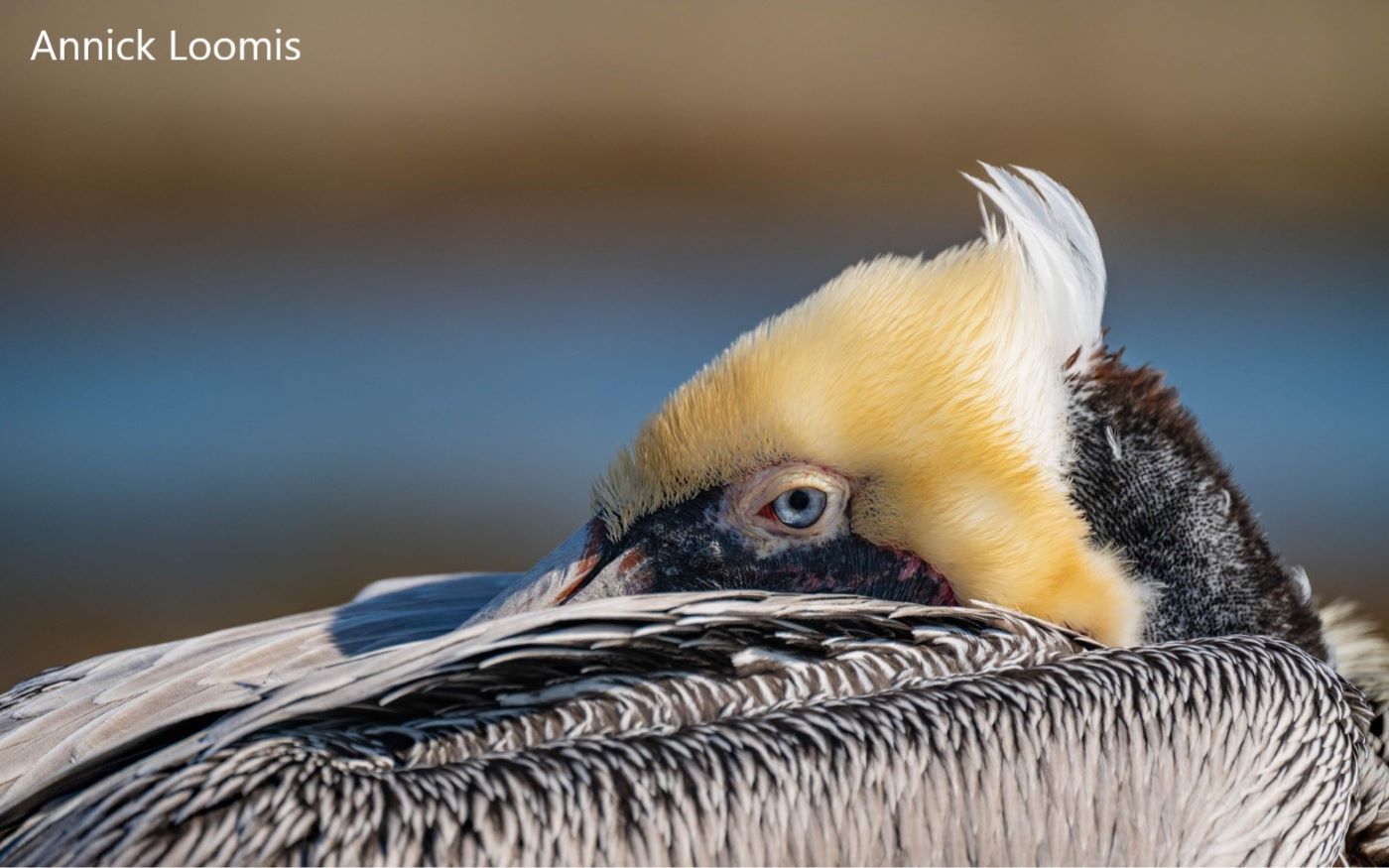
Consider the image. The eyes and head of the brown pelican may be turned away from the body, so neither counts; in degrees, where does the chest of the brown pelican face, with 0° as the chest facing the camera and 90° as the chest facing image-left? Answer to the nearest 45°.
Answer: approximately 270°
